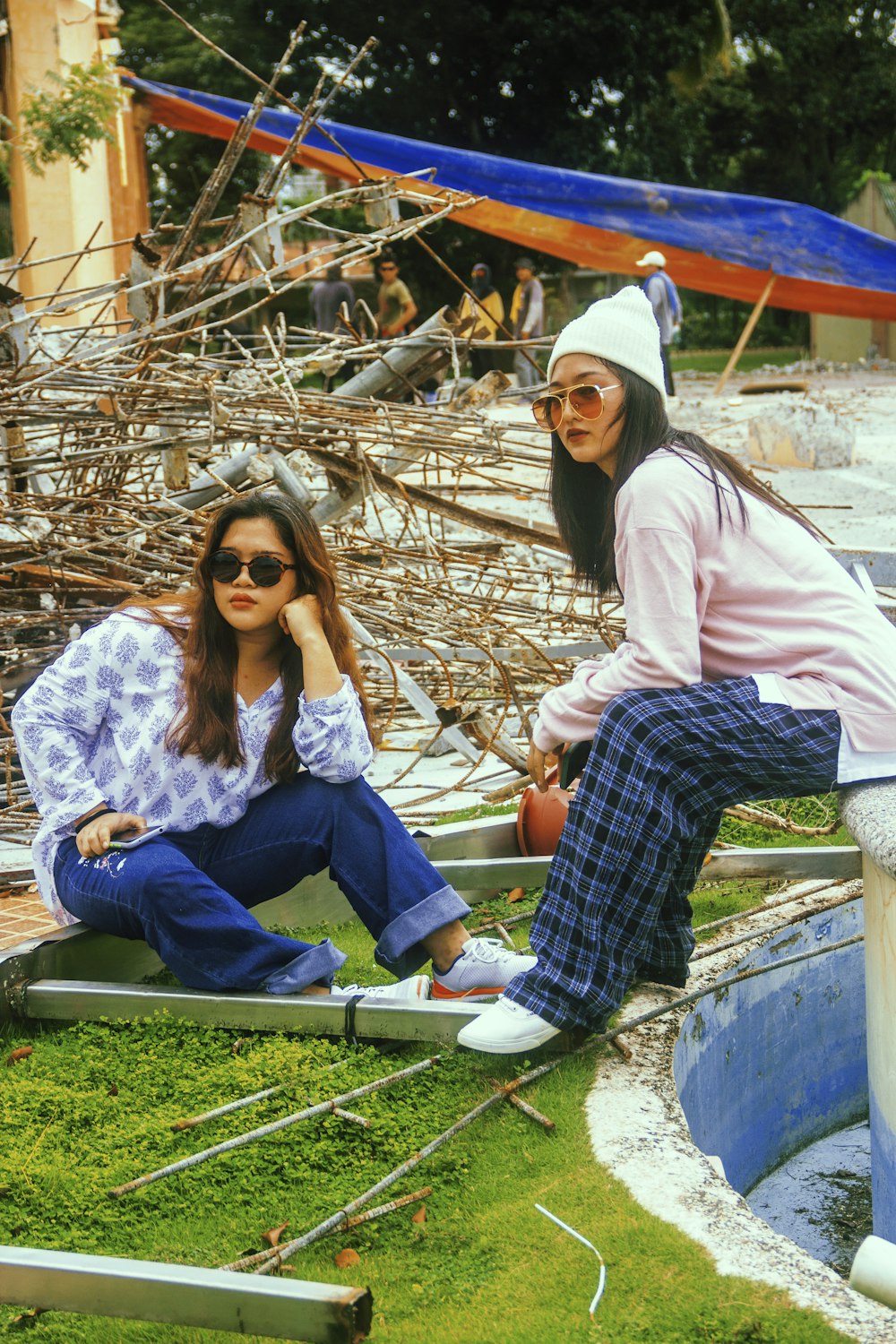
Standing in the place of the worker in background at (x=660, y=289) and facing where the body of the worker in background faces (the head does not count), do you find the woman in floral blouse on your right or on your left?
on your left

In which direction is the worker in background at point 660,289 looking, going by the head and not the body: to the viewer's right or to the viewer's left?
to the viewer's left

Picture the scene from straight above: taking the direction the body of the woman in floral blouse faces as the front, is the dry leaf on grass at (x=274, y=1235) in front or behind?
in front

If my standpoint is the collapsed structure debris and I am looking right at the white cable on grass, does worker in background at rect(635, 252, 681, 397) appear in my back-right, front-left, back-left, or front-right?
back-left

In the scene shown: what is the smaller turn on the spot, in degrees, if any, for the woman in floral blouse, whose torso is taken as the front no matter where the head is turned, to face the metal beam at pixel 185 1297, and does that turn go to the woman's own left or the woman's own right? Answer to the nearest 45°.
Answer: approximately 45° to the woman's own right

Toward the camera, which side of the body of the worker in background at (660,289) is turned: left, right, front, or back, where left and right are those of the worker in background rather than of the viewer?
left

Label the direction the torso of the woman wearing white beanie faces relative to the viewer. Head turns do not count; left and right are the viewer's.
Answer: facing to the left of the viewer

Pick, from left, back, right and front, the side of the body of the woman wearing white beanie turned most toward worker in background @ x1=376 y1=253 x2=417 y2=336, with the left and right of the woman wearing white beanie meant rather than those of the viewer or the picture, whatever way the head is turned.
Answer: right

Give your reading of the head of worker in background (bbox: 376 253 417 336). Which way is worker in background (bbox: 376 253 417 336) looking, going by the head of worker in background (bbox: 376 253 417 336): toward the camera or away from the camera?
toward the camera

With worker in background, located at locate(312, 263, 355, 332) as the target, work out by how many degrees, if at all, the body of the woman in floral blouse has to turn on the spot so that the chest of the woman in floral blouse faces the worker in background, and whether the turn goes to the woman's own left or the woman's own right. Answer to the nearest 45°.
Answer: approximately 135° to the woman's own left

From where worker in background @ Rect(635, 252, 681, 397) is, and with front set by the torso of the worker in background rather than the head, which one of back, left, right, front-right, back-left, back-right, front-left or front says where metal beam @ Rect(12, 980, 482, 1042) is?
left

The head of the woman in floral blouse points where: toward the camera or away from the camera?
toward the camera
